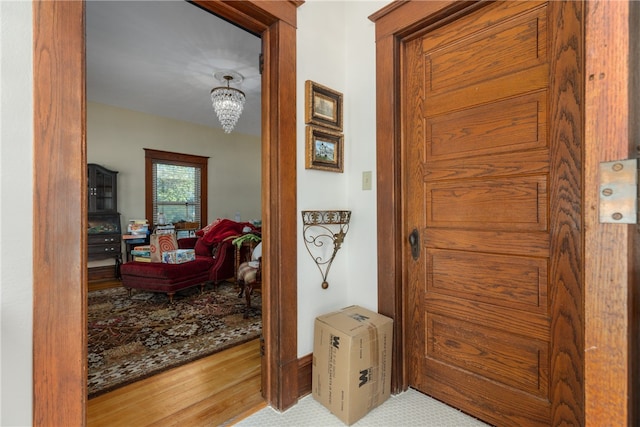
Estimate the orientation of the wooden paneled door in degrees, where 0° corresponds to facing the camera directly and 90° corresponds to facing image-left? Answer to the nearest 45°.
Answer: approximately 45°

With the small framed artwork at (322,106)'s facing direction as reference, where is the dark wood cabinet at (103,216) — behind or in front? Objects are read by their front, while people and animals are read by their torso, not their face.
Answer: behind

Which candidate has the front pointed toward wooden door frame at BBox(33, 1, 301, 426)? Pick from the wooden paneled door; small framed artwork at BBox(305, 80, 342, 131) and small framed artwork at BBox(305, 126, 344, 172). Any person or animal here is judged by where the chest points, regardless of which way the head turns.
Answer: the wooden paneled door

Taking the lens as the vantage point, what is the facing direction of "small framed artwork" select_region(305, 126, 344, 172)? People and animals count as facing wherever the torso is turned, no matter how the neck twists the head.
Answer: facing the viewer and to the right of the viewer

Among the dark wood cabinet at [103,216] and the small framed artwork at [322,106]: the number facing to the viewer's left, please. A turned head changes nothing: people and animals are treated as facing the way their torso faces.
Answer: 0

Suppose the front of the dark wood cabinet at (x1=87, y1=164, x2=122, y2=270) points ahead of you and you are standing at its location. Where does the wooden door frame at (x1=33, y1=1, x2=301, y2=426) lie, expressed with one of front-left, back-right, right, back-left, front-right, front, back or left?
front-right

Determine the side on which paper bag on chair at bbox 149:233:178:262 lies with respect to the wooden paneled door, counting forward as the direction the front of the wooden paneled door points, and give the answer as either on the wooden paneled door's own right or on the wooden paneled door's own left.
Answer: on the wooden paneled door's own right

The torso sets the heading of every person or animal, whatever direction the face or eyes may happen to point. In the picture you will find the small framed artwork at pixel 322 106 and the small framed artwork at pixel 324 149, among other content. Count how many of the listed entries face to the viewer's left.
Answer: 0

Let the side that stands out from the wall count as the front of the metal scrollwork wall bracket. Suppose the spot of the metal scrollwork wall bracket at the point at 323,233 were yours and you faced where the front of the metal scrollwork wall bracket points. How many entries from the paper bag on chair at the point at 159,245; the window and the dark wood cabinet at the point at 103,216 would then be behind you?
3
